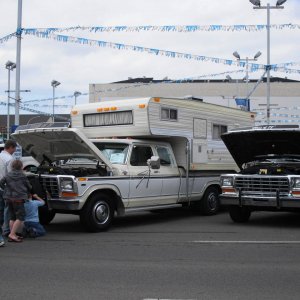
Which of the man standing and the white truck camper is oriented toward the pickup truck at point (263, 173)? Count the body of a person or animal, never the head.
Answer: the man standing

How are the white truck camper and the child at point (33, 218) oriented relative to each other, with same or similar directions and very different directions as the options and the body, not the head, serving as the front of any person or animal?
very different directions

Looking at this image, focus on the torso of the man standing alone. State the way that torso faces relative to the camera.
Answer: to the viewer's right

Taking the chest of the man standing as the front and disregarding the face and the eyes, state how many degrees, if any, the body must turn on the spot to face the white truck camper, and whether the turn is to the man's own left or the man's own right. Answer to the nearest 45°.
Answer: approximately 45° to the man's own left

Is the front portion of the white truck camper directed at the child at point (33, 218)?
yes

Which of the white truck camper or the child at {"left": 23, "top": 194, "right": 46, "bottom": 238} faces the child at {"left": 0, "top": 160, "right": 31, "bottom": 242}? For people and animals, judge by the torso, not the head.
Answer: the white truck camper

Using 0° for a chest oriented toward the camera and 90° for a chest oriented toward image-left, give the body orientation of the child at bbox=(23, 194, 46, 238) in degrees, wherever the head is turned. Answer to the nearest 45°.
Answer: approximately 225°

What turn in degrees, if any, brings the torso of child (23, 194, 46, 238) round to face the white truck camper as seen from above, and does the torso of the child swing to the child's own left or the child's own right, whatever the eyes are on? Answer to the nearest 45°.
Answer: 0° — they already face it

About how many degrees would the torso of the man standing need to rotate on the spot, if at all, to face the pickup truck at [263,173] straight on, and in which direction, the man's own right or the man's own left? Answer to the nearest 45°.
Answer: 0° — they already face it

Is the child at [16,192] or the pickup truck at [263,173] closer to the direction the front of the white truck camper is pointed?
the child
